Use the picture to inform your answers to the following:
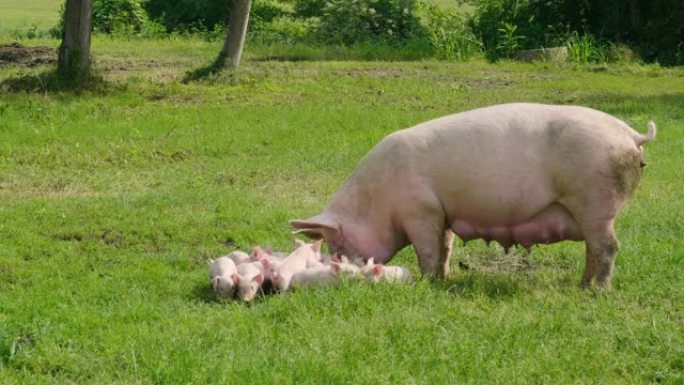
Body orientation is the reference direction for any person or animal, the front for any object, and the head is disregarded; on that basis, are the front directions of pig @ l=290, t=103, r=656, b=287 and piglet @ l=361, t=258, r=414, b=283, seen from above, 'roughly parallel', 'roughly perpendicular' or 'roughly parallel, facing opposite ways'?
roughly parallel

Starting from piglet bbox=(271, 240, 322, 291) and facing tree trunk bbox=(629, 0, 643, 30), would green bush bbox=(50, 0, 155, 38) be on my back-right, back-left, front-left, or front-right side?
front-left

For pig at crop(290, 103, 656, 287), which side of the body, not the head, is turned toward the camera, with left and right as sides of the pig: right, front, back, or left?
left

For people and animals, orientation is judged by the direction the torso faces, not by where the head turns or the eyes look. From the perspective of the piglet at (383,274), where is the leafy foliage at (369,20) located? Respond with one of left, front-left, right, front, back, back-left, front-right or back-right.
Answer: right

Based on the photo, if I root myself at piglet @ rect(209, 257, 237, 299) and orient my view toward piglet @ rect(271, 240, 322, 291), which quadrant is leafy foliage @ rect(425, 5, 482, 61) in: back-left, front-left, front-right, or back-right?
front-left

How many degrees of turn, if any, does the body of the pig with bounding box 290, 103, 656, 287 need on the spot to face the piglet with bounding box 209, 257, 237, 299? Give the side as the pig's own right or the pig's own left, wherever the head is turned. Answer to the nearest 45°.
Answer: approximately 45° to the pig's own left

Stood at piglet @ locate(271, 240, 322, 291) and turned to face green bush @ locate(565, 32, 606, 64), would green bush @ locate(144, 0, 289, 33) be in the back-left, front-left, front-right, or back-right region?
front-left

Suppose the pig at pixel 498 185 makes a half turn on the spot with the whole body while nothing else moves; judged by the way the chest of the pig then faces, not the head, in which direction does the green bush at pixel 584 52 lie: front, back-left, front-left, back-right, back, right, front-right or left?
left

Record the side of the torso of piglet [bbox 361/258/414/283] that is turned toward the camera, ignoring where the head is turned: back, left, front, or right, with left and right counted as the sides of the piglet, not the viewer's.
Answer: left

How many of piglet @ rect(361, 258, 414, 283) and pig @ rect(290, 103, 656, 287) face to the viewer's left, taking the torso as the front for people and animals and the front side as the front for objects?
2

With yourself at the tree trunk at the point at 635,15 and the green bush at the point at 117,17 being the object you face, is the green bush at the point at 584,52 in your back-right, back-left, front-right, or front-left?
front-left

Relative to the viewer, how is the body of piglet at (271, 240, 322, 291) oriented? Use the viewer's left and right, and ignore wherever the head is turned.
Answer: facing away from the viewer and to the right of the viewer
